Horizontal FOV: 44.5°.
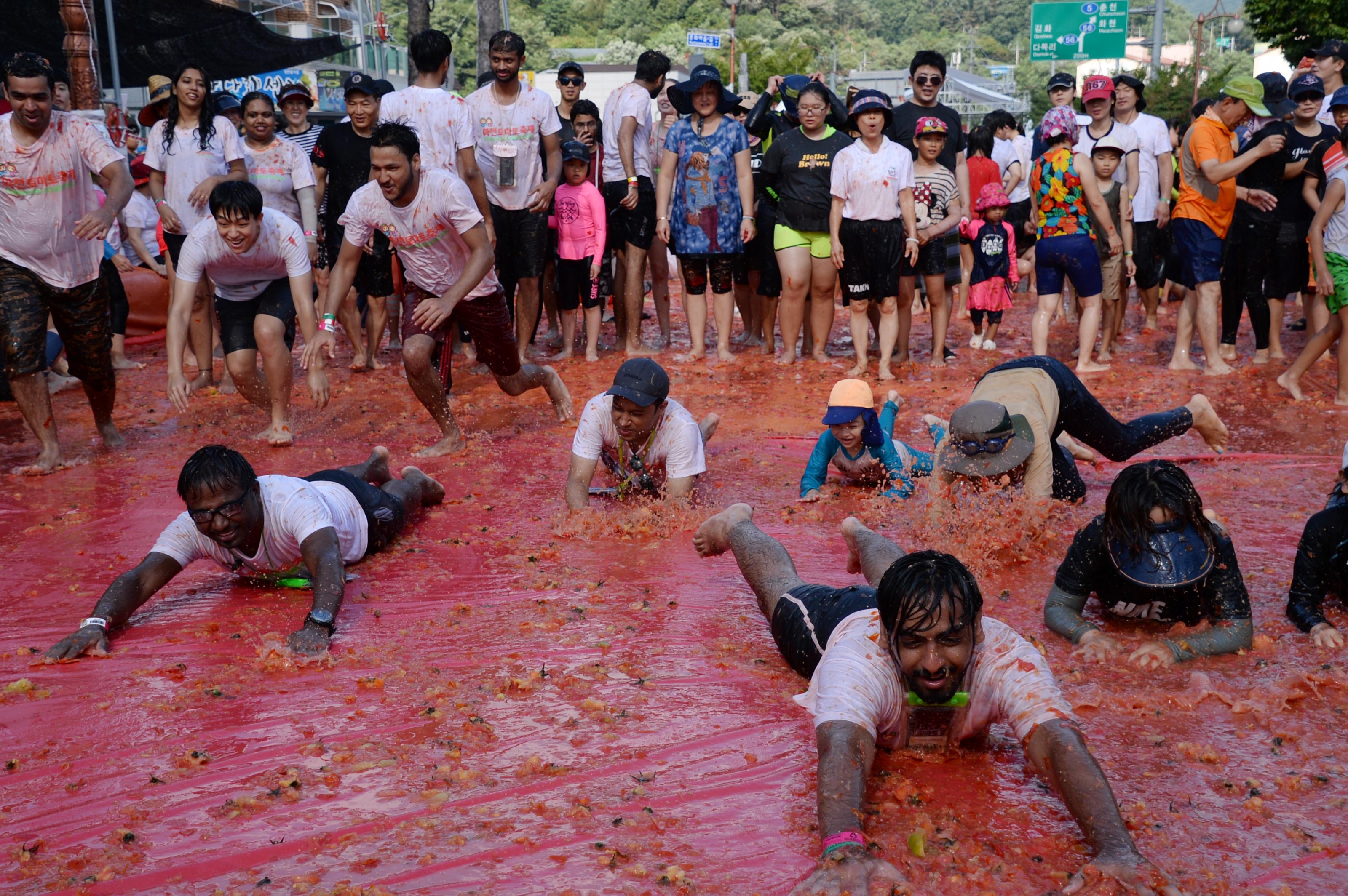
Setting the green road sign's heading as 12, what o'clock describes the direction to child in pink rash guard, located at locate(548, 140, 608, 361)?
The child in pink rash guard is roughly at 12 o'clock from the green road sign.

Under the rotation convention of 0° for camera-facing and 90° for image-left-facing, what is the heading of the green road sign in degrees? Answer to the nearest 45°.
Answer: approximately 0°
